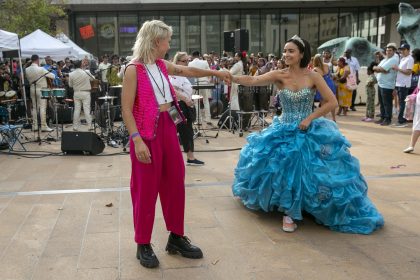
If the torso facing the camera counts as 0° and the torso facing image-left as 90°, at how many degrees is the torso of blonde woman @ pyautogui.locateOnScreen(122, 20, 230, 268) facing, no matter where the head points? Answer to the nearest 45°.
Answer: approximately 315°

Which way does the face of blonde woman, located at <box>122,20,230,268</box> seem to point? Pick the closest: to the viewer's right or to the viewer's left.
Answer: to the viewer's right

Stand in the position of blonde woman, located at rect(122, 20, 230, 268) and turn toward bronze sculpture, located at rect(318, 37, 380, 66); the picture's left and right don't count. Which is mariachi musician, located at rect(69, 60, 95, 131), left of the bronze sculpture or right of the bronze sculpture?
left

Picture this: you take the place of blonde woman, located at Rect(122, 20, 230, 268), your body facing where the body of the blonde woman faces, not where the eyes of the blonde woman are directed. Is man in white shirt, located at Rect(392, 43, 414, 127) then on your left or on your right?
on your left

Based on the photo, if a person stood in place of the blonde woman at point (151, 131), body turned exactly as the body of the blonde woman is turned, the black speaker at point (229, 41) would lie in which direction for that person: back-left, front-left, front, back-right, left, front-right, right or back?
back-left
